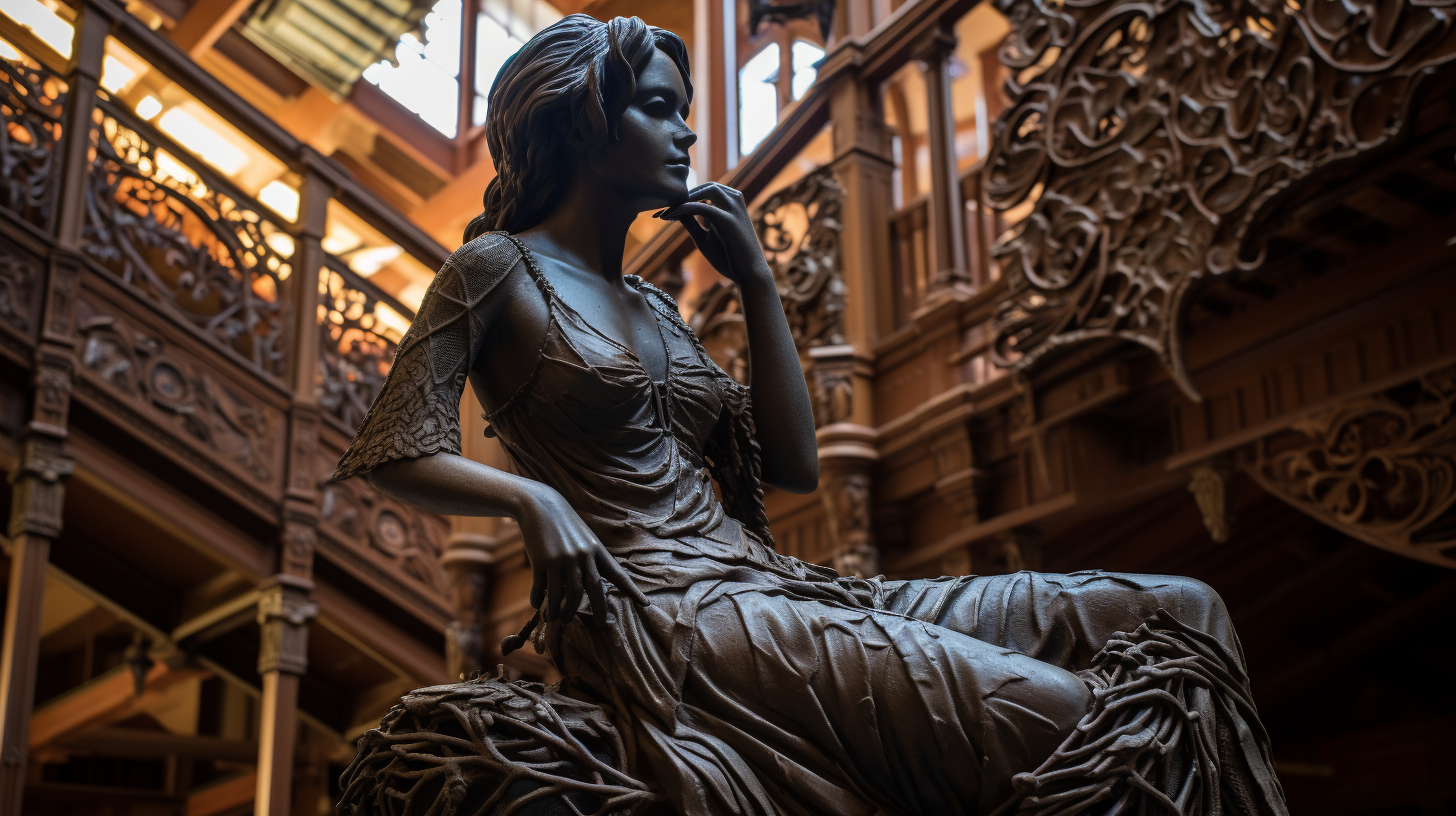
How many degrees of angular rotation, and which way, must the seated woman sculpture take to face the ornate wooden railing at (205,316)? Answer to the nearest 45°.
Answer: approximately 180°

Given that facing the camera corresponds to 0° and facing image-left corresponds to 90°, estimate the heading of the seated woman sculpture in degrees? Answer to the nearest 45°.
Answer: approximately 315°

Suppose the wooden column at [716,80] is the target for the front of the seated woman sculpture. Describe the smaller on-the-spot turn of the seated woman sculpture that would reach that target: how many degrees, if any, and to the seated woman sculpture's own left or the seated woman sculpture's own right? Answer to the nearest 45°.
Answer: approximately 135° to the seated woman sculpture's own left

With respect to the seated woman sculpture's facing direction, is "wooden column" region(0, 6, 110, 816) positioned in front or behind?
behind

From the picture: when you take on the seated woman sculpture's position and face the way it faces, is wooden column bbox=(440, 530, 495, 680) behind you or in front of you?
behind

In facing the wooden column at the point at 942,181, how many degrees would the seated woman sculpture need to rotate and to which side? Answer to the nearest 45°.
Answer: approximately 135° to its left
